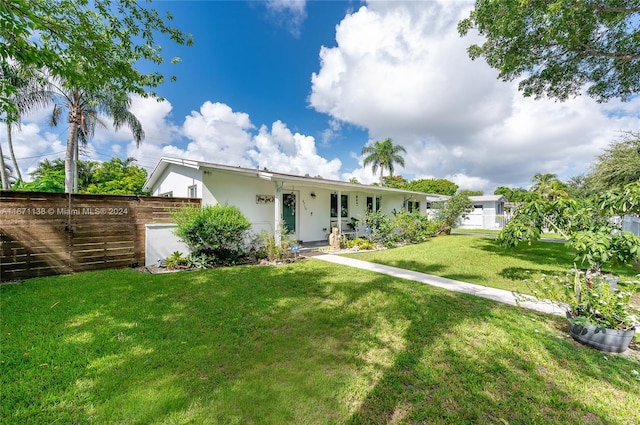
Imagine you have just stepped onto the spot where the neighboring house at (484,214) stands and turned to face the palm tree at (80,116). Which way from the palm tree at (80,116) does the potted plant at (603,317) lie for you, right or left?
left

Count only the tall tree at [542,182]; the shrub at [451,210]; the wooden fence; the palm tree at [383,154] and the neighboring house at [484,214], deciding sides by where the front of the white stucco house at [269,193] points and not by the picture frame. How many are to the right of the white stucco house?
1

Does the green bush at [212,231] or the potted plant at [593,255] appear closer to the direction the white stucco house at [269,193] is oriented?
the potted plant

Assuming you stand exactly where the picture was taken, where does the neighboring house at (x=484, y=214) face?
facing the viewer and to the right of the viewer

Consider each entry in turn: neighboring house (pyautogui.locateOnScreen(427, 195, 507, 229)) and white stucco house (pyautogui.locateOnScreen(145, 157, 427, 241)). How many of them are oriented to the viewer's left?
0

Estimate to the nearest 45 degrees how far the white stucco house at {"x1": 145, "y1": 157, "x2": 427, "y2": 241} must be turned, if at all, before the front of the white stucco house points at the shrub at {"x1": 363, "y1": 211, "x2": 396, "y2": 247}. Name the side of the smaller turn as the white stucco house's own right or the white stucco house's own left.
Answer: approximately 45° to the white stucco house's own left

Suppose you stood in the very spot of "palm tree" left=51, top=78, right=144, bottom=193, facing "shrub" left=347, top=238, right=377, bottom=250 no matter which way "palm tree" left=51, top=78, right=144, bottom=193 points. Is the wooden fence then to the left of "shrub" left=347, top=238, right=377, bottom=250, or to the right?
right

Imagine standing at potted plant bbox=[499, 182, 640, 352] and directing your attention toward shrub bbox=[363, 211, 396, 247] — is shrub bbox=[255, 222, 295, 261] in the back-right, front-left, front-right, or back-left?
front-left

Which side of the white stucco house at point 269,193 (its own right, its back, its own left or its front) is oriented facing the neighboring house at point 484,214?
left

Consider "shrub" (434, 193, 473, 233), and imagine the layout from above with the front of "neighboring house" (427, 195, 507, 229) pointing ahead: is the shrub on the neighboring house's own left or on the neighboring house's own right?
on the neighboring house's own right

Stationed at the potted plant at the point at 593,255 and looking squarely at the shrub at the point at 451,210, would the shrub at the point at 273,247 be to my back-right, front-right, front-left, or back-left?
front-left

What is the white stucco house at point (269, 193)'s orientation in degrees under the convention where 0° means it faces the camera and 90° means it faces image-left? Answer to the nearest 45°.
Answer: approximately 315°

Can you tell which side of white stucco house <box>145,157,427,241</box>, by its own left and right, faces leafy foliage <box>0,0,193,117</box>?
right

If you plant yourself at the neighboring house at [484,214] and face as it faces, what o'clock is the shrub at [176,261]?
The shrub is roughly at 2 o'clock from the neighboring house.

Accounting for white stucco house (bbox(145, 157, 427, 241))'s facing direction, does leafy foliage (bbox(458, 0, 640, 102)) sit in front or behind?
in front
